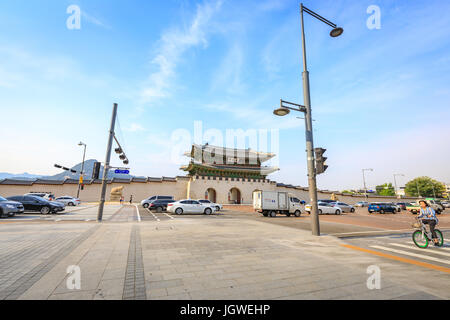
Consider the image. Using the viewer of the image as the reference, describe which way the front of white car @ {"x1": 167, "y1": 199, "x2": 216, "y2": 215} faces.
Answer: facing to the right of the viewer

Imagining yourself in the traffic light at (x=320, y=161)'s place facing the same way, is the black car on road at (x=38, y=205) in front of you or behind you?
behind

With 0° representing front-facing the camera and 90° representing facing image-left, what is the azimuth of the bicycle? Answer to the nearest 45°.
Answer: approximately 45°

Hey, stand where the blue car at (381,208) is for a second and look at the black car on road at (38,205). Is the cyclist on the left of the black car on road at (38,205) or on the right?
left

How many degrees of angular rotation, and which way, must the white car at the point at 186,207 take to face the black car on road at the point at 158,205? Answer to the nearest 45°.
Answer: approximately 135° to its left

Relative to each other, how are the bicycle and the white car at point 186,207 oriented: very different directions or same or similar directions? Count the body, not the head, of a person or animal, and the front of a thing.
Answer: very different directions

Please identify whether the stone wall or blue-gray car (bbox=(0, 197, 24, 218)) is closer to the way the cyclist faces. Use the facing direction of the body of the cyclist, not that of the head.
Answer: the blue-gray car

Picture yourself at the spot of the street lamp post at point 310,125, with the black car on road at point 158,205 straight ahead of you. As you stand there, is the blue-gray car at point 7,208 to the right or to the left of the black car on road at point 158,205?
left

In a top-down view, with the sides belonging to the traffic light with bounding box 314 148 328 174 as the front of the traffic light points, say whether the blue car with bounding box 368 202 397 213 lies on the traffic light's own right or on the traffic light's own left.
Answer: on the traffic light's own left

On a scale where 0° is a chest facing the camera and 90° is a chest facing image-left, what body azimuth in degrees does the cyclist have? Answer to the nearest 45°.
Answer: approximately 45°

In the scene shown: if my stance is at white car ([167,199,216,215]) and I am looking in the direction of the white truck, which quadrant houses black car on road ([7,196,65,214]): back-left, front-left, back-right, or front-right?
back-right

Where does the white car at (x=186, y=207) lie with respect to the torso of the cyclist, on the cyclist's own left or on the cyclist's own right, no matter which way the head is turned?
on the cyclist's own right

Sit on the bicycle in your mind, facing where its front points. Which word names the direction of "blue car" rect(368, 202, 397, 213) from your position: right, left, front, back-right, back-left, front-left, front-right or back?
back-right
